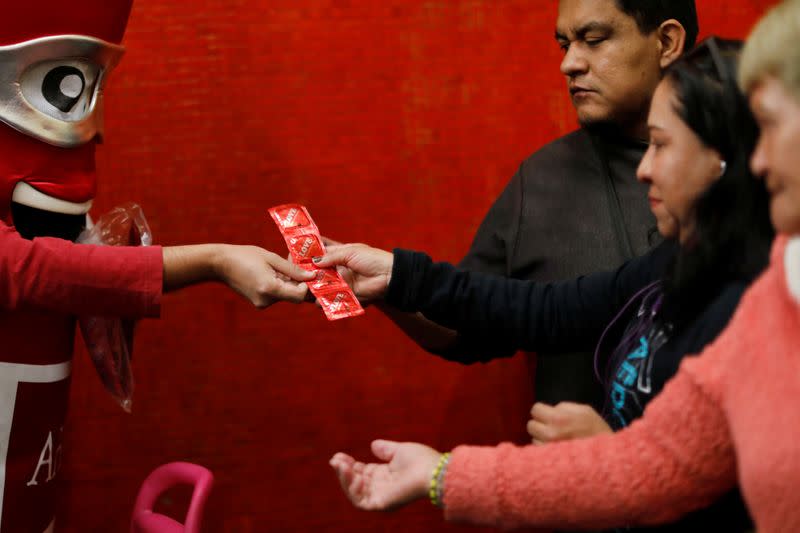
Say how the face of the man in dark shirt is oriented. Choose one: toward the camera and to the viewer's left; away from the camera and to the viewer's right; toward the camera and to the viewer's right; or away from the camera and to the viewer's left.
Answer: toward the camera and to the viewer's left

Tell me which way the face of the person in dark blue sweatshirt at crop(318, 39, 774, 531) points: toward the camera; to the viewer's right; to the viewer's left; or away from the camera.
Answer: to the viewer's left

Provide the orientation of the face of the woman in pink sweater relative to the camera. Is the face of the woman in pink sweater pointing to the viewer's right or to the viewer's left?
to the viewer's left

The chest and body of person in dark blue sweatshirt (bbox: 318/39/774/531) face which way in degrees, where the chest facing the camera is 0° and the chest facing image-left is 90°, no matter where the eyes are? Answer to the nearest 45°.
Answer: approximately 90°
